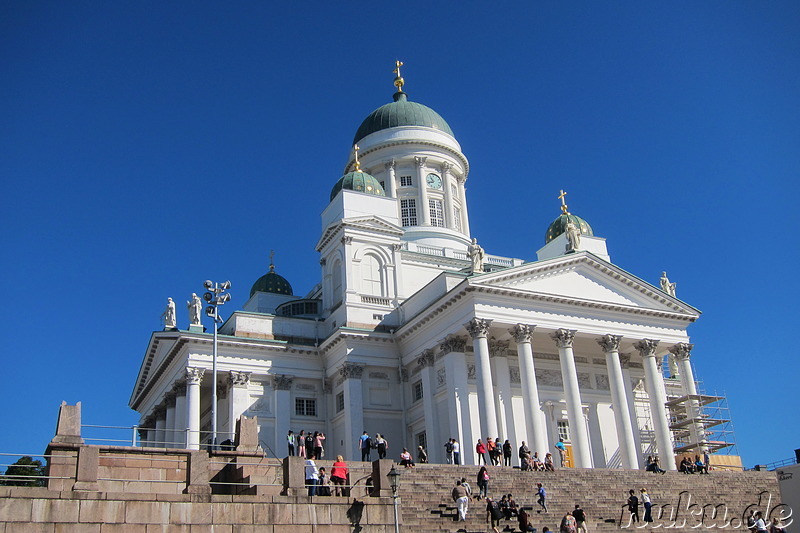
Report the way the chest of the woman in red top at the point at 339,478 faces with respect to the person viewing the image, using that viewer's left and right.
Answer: facing away from the viewer

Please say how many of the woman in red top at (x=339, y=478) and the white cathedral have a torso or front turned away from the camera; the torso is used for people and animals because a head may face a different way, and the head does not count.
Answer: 1

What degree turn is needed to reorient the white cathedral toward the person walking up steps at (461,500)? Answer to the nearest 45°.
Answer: approximately 45° to its right

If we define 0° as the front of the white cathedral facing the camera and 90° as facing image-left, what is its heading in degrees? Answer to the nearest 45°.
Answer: approximately 315°

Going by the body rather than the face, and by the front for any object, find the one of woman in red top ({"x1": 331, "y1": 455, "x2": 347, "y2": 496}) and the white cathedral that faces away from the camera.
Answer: the woman in red top

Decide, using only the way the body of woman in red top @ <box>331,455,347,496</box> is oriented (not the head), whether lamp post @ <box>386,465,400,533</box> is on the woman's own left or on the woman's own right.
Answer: on the woman's own right

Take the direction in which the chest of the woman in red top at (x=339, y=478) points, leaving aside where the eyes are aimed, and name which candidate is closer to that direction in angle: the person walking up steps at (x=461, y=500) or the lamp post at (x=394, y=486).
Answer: the person walking up steps

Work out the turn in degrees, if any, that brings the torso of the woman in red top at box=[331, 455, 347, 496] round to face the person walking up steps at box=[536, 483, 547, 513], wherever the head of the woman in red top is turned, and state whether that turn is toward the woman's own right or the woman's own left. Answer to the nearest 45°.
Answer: approximately 45° to the woman's own right
